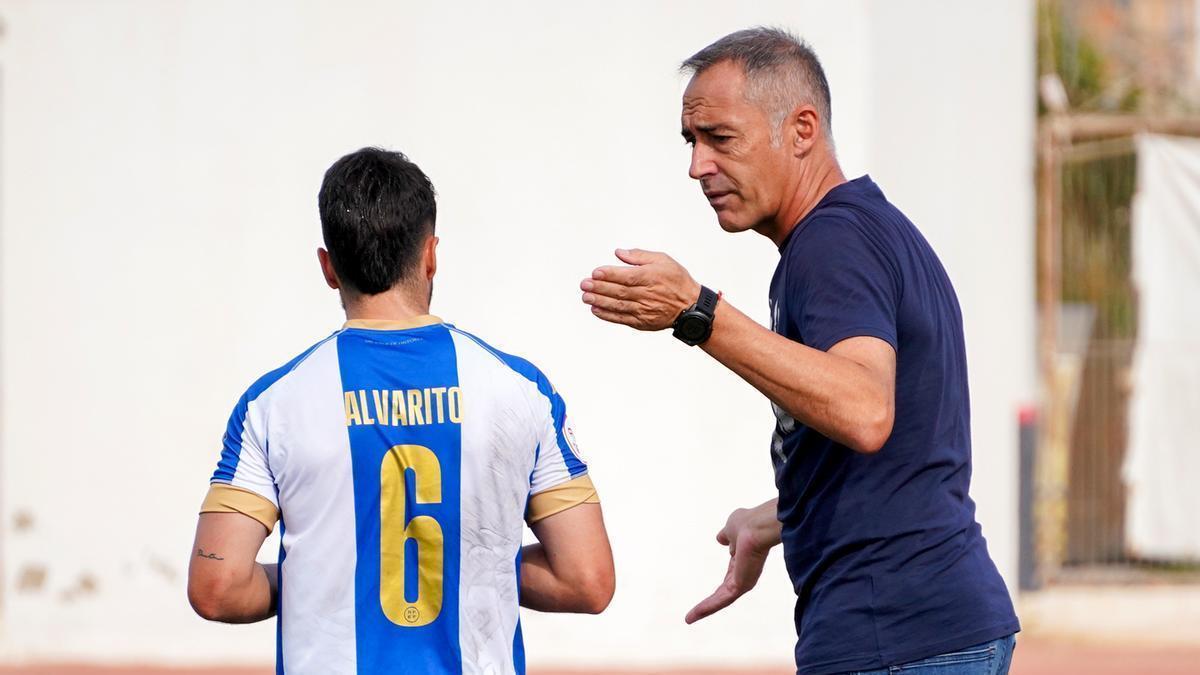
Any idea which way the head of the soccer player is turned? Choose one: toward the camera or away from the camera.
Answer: away from the camera

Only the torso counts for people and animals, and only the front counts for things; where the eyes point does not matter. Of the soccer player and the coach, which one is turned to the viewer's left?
the coach

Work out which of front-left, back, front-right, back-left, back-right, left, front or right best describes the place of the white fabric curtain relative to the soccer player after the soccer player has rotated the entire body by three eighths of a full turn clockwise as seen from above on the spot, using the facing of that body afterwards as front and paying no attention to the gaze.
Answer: left

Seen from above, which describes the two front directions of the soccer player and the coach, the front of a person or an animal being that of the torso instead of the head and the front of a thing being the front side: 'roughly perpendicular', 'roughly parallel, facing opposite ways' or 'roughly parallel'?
roughly perpendicular

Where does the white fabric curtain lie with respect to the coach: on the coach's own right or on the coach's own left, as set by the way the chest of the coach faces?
on the coach's own right

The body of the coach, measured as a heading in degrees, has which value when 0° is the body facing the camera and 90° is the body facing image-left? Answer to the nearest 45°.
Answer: approximately 90°

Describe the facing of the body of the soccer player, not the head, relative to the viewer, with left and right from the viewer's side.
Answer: facing away from the viewer

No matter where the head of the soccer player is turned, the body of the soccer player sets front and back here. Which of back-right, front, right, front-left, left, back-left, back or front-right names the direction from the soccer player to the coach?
right

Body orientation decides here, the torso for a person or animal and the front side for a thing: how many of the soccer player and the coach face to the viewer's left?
1

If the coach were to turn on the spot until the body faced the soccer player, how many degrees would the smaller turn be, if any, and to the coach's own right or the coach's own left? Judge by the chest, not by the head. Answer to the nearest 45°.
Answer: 0° — they already face them
